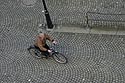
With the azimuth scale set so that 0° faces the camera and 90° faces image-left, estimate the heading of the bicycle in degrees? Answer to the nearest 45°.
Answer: approximately 315°

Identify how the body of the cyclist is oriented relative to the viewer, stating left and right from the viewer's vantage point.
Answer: facing the viewer and to the right of the viewer
